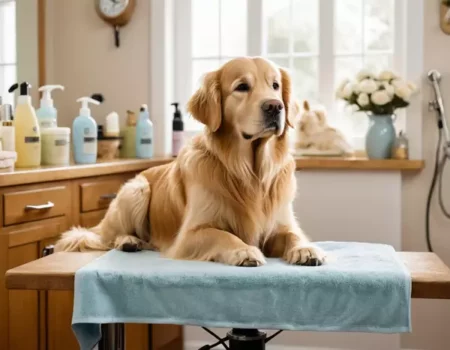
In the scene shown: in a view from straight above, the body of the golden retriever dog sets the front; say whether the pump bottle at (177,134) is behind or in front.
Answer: behind

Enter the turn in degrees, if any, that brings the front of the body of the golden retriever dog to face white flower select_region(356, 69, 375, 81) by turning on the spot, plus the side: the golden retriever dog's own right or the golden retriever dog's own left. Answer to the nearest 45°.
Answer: approximately 90° to the golden retriever dog's own left

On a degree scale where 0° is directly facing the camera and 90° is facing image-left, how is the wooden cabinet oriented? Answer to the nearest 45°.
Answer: approximately 315°

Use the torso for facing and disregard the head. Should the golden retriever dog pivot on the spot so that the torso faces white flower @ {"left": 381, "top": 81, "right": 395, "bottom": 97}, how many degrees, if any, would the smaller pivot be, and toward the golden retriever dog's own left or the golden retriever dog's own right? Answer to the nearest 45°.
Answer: approximately 90° to the golden retriever dog's own left

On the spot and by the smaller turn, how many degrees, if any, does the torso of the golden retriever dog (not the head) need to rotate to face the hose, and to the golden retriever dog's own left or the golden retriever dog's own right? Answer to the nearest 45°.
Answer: approximately 90° to the golden retriever dog's own left

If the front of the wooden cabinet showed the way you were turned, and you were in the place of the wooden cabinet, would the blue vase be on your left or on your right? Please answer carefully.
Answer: on your left

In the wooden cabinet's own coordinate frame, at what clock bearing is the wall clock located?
The wall clock is roughly at 8 o'clock from the wooden cabinet.

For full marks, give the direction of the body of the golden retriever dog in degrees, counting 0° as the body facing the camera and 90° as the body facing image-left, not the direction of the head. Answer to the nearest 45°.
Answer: approximately 315°

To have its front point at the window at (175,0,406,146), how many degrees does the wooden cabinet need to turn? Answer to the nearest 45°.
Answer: approximately 90° to its left

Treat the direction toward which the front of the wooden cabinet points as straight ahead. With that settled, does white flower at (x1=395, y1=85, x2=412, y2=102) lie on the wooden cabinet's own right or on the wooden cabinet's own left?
on the wooden cabinet's own left

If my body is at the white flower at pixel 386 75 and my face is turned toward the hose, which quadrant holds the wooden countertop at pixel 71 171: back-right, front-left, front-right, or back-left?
back-right
